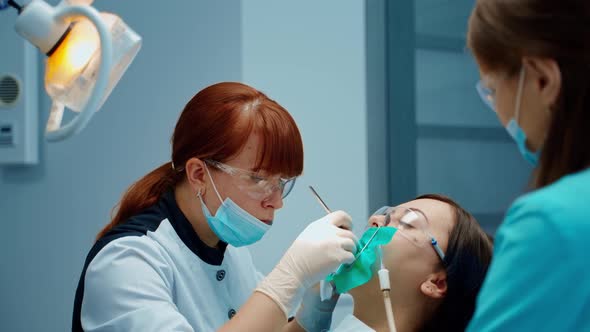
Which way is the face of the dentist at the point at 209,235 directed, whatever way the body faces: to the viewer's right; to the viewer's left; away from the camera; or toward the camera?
to the viewer's right

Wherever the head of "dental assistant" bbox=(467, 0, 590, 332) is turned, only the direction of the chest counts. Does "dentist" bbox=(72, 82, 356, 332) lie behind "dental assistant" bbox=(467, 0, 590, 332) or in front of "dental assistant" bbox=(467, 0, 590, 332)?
in front

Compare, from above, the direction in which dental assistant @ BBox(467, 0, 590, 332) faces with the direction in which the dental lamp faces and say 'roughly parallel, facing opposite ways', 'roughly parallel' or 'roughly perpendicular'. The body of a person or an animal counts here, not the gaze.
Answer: roughly parallel, facing opposite ways

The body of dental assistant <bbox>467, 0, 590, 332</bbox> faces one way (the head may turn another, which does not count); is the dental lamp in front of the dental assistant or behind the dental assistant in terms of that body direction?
in front

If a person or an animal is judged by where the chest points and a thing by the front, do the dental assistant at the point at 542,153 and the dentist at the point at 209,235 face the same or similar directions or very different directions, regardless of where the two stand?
very different directions

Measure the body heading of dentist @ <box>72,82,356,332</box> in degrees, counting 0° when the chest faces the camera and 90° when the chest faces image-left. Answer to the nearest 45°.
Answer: approximately 315°

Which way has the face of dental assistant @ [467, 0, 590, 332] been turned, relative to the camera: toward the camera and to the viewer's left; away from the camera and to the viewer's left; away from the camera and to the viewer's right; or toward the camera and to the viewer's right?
away from the camera and to the viewer's left

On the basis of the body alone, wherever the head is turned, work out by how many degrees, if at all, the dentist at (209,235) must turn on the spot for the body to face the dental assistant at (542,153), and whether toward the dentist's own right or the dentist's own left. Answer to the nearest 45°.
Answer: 0° — they already face them

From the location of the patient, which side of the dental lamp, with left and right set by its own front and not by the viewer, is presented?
front

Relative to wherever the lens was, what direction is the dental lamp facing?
facing to the right of the viewer

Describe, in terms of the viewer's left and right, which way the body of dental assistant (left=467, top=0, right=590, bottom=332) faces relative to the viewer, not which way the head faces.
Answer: facing away from the viewer and to the left of the viewer

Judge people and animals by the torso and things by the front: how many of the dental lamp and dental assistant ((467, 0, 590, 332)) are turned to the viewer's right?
1

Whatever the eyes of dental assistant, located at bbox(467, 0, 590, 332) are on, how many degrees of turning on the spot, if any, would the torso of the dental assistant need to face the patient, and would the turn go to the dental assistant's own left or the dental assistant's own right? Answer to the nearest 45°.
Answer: approximately 45° to the dental assistant's own right
